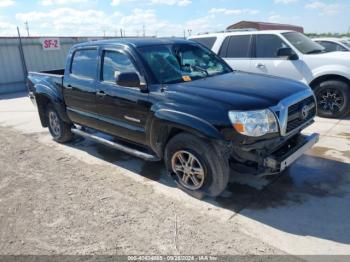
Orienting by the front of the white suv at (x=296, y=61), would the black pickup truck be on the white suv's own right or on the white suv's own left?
on the white suv's own right

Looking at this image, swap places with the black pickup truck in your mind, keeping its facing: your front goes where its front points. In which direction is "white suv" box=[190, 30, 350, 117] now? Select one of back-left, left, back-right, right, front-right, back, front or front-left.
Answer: left

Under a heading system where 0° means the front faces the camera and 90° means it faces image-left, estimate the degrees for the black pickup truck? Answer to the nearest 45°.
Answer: approximately 315°

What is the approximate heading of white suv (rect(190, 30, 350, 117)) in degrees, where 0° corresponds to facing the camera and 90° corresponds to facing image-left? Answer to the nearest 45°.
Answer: approximately 315°
